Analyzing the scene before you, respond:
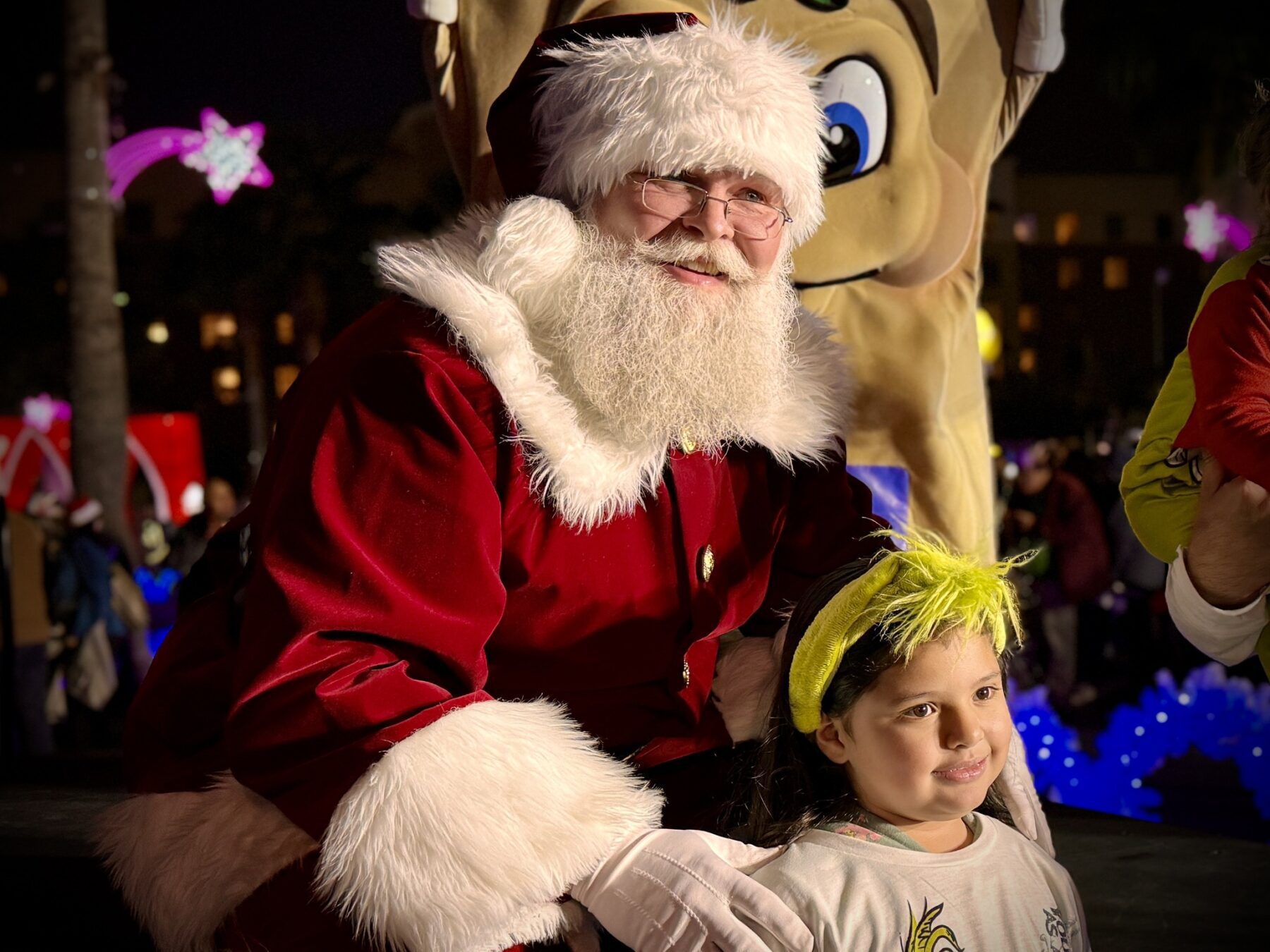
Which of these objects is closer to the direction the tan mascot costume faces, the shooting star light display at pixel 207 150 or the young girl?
the young girl

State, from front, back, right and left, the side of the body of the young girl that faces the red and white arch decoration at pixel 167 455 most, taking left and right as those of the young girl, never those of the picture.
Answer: back

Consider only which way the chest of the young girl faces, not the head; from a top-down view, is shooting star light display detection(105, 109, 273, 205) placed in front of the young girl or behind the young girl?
behind

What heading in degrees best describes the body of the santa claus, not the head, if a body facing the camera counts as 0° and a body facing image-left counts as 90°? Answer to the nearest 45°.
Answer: approximately 315°

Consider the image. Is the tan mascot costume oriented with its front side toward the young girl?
yes

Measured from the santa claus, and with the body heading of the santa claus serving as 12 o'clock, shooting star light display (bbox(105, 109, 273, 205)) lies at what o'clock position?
The shooting star light display is roughly at 7 o'clock from the santa claus.

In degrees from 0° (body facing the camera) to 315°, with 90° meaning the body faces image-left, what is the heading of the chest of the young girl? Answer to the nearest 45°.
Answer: approximately 315°
